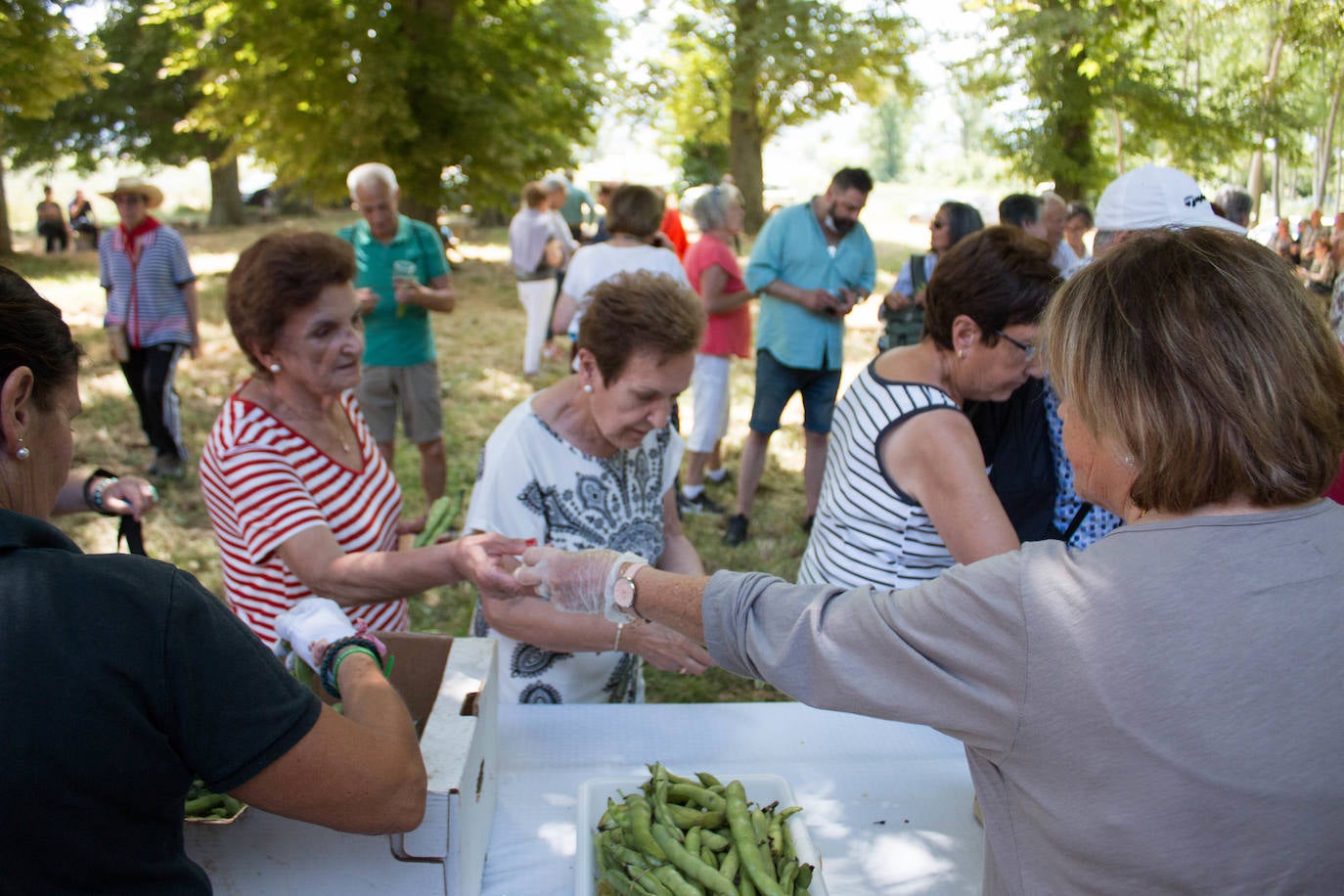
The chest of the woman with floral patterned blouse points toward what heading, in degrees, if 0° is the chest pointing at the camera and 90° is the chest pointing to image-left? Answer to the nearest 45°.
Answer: approximately 315°

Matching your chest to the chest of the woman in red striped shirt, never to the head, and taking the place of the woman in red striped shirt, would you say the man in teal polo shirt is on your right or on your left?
on your left

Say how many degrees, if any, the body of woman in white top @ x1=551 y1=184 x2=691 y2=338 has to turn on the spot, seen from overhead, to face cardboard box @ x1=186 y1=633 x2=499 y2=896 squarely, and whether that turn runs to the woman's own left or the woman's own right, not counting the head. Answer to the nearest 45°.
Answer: approximately 180°

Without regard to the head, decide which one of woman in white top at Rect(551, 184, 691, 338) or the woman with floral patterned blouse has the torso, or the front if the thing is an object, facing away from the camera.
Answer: the woman in white top

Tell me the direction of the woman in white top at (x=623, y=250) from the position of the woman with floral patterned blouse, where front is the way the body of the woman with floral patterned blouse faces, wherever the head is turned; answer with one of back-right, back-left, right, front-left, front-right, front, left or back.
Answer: back-left

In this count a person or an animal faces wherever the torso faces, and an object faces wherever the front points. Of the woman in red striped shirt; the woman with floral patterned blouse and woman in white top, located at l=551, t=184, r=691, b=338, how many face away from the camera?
1

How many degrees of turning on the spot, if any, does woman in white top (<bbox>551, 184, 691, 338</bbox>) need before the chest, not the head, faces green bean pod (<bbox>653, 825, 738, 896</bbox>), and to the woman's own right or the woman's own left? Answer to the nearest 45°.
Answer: approximately 180°

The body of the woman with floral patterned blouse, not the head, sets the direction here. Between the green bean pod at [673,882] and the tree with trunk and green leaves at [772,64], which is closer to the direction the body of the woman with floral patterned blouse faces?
the green bean pod

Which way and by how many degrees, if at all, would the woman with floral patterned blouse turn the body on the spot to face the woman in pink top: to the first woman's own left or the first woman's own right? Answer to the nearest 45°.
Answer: approximately 135° to the first woman's own left

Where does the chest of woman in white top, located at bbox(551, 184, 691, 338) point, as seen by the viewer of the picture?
away from the camera

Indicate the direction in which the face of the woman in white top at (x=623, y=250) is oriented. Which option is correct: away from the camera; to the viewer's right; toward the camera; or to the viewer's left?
away from the camera

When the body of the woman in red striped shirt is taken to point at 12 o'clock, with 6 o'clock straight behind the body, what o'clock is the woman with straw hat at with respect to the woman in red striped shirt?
The woman with straw hat is roughly at 7 o'clock from the woman in red striped shirt.

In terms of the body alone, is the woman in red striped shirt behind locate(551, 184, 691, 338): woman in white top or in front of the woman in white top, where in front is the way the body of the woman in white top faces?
behind

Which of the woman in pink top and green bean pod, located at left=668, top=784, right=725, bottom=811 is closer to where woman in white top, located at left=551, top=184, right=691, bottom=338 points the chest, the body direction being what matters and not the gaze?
the woman in pink top

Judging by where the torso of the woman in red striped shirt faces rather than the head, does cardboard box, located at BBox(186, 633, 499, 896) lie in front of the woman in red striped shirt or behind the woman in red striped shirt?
in front
